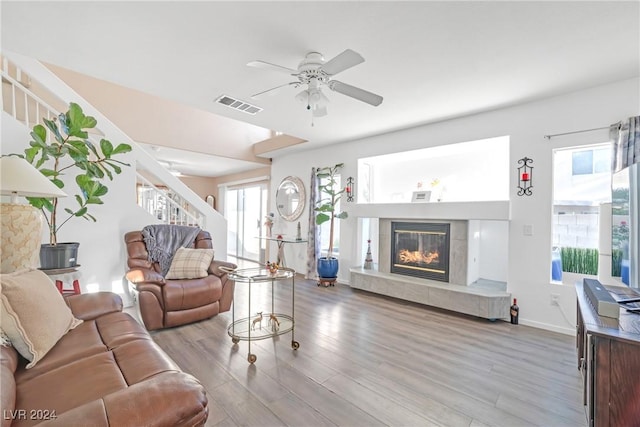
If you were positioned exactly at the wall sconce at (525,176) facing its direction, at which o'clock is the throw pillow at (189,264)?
The throw pillow is roughly at 2 o'clock from the wall sconce.

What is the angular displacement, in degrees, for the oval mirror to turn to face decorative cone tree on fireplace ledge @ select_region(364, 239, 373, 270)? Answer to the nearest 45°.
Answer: approximately 90° to its left

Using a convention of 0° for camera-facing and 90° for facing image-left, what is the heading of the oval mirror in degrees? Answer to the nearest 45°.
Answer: approximately 45°

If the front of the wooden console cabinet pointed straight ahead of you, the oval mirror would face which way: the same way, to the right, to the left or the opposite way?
to the left

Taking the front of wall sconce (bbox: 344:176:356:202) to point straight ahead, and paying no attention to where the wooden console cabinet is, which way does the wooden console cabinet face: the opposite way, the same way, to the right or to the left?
to the right

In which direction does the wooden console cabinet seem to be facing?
to the viewer's left

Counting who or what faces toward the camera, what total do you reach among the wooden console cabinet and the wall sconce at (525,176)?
1

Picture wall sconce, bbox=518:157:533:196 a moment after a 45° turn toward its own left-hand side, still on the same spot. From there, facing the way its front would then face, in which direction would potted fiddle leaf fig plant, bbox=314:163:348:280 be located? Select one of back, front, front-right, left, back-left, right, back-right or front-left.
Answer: back-right

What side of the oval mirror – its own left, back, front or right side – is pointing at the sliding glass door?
right

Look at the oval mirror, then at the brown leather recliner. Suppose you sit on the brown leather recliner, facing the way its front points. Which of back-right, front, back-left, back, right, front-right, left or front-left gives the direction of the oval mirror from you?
left

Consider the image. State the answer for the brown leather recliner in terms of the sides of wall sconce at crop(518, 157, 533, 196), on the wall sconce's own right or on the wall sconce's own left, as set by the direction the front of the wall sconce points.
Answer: on the wall sconce's own right

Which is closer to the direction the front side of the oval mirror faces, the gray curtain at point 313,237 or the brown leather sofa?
the brown leather sofa
